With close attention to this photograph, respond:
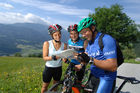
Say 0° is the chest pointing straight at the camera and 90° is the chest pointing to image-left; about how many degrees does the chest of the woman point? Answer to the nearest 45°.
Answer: approximately 315°

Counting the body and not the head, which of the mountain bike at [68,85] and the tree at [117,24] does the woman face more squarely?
the mountain bike

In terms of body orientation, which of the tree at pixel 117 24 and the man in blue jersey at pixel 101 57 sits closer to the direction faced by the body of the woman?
the man in blue jersey

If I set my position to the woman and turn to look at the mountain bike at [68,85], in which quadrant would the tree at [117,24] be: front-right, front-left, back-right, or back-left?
back-left

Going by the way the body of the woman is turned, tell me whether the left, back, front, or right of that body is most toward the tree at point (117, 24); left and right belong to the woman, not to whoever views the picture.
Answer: left

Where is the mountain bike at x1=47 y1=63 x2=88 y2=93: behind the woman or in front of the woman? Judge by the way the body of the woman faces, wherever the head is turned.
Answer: in front
